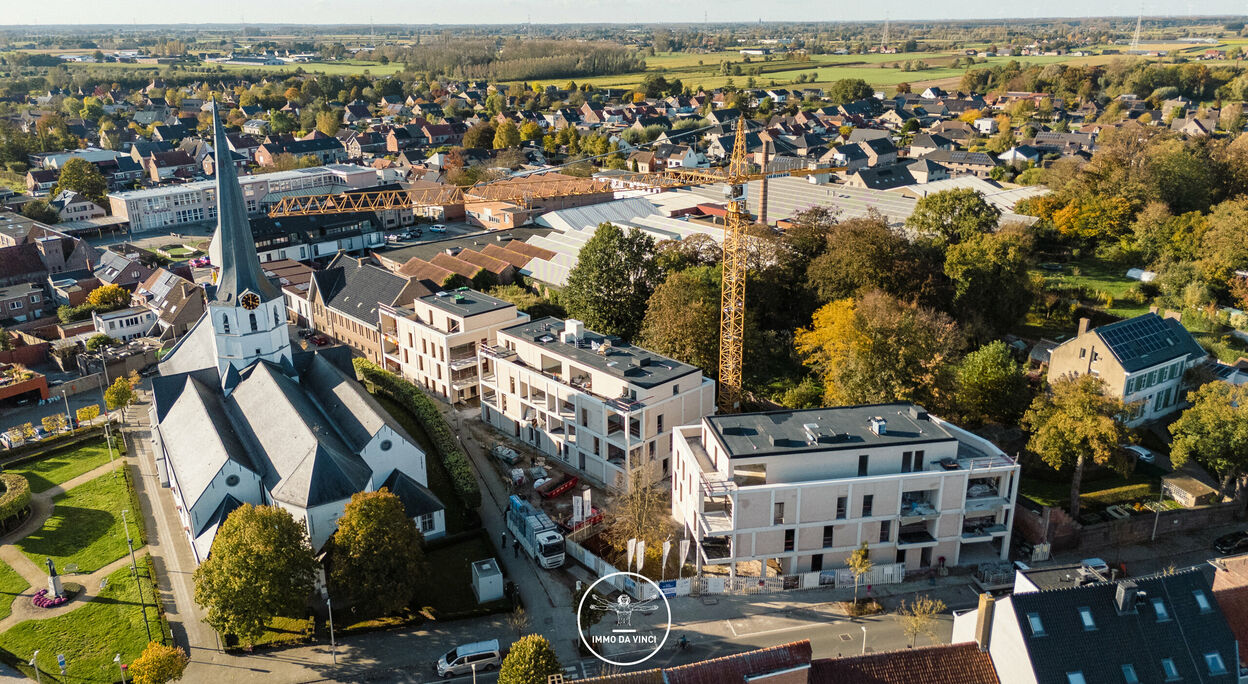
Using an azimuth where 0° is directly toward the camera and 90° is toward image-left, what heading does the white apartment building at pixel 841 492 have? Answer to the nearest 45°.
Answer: approximately 0°

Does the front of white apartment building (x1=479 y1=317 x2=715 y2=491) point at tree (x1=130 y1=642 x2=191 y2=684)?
yes

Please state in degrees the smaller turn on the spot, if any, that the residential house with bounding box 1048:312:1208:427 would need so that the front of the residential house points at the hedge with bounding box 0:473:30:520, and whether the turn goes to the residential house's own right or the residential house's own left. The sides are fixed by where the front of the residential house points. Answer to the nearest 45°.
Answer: approximately 90° to the residential house's own right

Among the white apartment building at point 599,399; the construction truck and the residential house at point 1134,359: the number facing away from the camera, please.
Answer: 0

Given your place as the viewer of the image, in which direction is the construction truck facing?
facing the viewer and to the right of the viewer

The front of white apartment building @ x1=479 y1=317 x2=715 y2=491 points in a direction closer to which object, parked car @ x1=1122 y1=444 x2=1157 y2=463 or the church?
the church

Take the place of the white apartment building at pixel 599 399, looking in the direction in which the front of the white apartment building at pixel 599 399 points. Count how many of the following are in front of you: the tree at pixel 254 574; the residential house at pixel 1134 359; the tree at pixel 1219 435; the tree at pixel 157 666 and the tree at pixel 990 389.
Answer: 2

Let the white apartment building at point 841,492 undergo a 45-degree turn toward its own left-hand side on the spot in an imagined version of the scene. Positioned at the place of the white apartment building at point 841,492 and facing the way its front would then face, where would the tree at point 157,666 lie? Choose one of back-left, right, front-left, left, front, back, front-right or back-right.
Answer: right

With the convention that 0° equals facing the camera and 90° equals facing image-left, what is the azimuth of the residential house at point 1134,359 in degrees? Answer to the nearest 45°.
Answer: approximately 315°

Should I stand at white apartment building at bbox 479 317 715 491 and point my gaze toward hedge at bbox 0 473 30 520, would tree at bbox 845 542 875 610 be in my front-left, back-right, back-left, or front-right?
back-left

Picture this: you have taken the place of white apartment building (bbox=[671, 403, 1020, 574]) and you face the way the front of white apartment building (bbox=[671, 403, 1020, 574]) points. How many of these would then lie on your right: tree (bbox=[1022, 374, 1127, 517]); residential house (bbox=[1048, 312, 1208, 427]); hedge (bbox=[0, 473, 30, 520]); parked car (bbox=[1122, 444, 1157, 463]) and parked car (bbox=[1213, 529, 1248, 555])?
1

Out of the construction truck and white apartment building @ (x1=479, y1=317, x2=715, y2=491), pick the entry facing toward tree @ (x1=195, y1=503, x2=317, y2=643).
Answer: the white apartment building

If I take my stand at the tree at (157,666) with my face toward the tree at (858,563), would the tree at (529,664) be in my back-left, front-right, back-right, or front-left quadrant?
front-right

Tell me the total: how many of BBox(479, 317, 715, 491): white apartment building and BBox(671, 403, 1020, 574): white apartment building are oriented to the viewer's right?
0

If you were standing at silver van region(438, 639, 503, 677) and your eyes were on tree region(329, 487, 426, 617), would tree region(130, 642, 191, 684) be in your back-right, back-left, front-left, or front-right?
front-left

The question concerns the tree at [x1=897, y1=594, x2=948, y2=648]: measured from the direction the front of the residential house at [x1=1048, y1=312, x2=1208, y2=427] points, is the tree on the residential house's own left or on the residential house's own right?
on the residential house's own right

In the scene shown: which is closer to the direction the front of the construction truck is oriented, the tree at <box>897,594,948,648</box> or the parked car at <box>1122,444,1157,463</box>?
the tree

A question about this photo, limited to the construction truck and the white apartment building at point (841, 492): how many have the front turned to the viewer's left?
0
